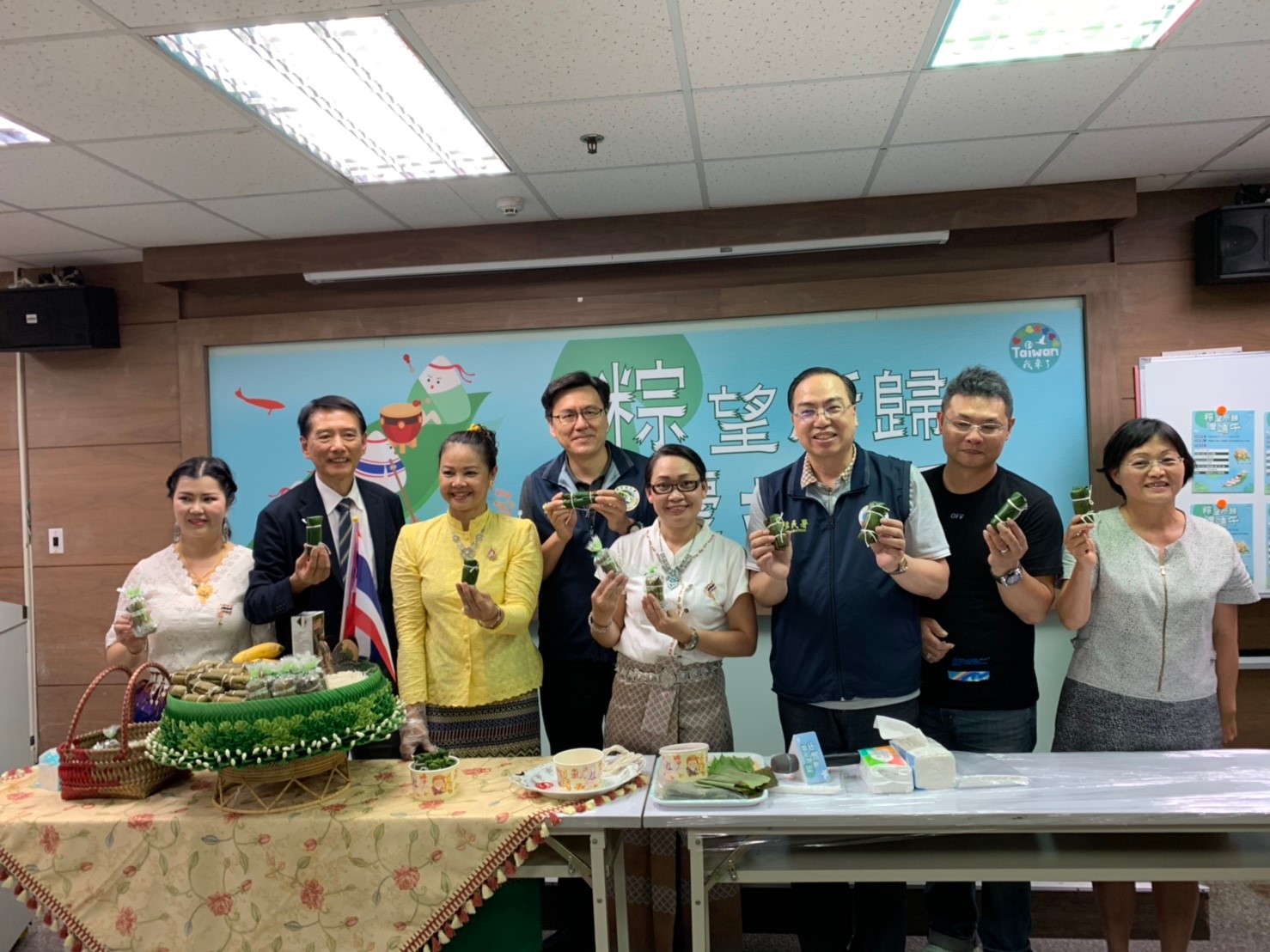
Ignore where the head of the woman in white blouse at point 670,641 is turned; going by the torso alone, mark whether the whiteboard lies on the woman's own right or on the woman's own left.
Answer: on the woman's own left

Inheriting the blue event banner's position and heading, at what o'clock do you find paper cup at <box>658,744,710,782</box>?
The paper cup is roughly at 12 o'clock from the blue event banner.

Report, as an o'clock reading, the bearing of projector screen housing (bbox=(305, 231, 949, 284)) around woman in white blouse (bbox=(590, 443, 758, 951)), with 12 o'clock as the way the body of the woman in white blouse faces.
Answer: The projector screen housing is roughly at 6 o'clock from the woman in white blouse.

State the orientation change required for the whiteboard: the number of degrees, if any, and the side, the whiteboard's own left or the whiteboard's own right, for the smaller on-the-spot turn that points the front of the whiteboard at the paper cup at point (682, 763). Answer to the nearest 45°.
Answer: approximately 45° to the whiteboard's own right

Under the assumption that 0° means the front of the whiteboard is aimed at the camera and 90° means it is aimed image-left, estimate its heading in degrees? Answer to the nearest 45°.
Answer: approximately 0°

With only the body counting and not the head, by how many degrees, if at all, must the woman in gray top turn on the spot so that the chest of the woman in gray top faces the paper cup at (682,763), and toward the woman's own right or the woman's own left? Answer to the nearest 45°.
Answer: approximately 45° to the woman's own right

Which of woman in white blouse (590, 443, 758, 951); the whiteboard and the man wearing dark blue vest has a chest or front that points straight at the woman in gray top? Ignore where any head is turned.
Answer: the whiteboard
